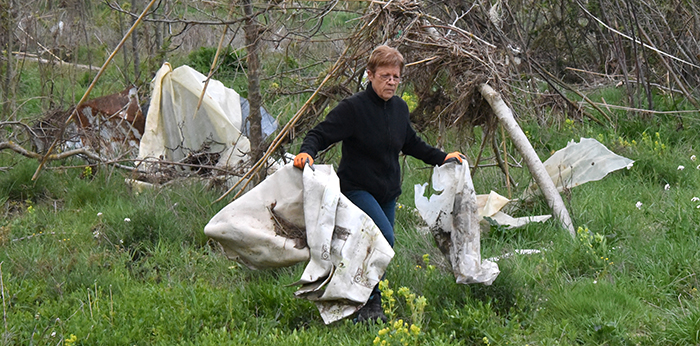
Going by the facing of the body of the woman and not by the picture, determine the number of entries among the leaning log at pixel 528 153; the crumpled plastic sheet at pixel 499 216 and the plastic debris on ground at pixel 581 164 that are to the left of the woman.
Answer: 3

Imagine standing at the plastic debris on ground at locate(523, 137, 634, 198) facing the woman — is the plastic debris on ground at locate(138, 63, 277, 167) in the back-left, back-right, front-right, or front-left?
front-right

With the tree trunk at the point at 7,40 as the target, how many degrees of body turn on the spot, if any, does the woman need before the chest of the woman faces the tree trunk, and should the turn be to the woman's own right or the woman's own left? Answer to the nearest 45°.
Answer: approximately 180°

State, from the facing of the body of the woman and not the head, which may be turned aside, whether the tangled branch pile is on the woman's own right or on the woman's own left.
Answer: on the woman's own left

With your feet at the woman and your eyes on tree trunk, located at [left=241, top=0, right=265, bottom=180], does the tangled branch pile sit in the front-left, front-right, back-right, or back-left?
front-right

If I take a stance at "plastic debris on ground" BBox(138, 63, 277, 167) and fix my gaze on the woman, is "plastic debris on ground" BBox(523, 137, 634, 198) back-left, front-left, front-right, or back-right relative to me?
front-left

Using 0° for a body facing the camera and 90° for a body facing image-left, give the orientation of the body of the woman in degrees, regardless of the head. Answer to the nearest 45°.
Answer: approximately 315°

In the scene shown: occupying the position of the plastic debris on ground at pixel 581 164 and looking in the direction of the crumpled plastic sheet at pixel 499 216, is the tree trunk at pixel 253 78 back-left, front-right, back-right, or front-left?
front-right

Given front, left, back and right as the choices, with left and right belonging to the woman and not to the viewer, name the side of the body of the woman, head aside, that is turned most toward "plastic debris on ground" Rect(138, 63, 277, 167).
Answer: back

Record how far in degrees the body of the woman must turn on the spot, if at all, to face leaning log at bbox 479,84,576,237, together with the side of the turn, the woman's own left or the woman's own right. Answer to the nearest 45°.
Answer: approximately 90° to the woman's own left

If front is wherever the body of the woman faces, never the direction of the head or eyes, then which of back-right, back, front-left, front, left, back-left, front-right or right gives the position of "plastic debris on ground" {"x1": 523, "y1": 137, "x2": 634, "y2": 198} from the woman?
left

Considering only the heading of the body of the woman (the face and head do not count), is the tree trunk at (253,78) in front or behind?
behind
